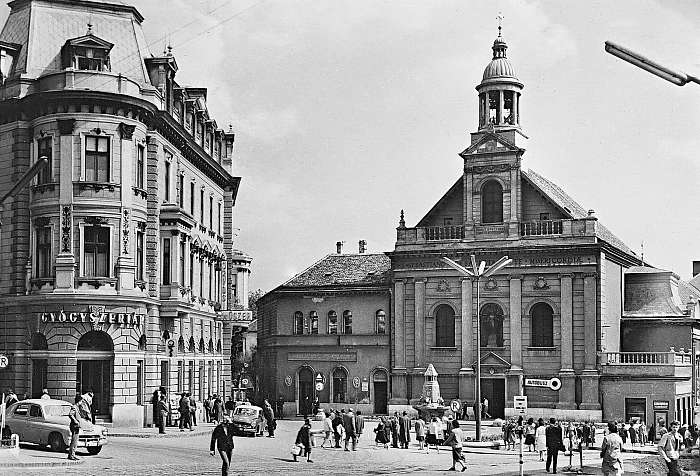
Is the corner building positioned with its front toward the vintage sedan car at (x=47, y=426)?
yes

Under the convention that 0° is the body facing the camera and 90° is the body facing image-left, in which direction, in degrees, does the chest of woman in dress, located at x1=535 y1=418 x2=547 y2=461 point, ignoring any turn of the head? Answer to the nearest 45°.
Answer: approximately 180°
